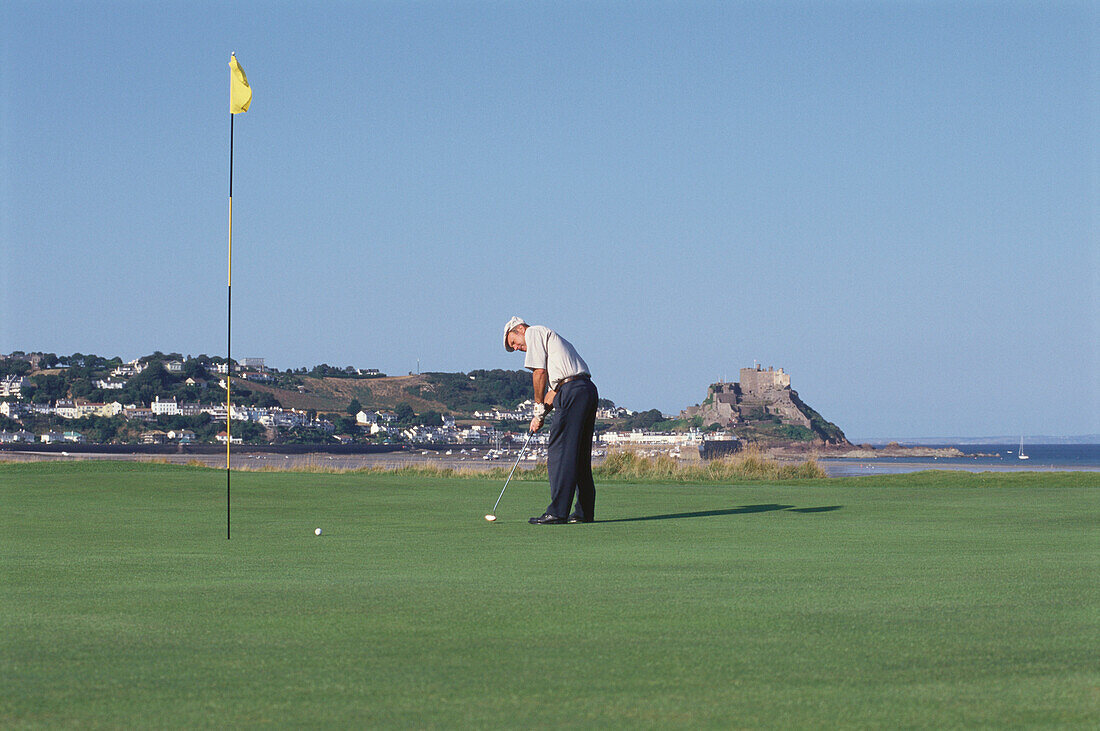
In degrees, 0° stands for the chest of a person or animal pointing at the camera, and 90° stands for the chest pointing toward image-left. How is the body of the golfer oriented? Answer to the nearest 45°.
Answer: approximately 90°
